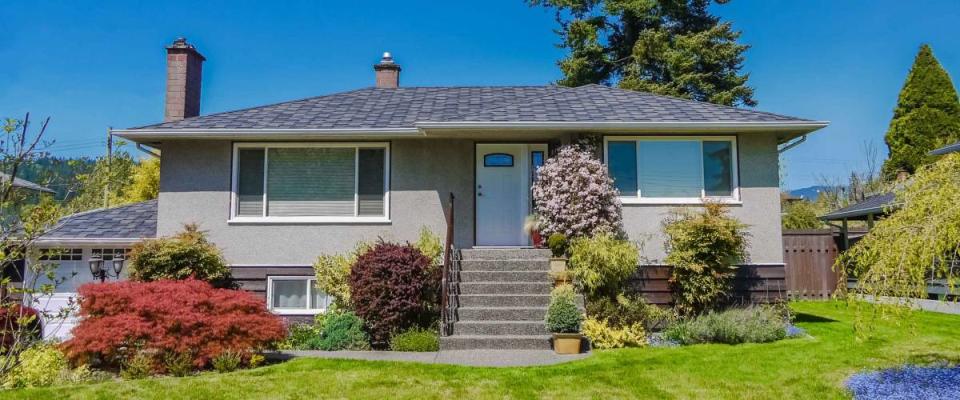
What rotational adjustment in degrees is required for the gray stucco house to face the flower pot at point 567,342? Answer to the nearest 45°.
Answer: approximately 45° to its left

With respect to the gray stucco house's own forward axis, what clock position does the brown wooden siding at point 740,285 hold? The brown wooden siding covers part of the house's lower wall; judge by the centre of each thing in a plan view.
The brown wooden siding is roughly at 9 o'clock from the gray stucco house.

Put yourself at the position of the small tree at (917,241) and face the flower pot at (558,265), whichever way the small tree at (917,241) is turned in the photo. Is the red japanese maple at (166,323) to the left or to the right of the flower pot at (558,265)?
left

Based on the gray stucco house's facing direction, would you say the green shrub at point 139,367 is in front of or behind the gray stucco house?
in front

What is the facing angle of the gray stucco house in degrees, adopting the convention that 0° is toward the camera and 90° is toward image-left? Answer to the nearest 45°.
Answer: approximately 0°

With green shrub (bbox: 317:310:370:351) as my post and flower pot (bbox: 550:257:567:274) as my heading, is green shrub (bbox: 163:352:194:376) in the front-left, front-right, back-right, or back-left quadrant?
back-right

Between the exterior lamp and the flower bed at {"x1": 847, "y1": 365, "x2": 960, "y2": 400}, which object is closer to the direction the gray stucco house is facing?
the flower bed

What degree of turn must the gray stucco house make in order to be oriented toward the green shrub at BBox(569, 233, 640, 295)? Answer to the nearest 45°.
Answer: approximately 45° to its left

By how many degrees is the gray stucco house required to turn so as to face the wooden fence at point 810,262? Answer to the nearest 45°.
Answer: approximately 135° to its left

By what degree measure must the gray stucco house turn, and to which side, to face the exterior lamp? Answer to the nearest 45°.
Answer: approximately 90° to its right

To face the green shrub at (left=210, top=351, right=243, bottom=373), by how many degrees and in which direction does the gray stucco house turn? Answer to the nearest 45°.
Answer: approximately 45° to its right
